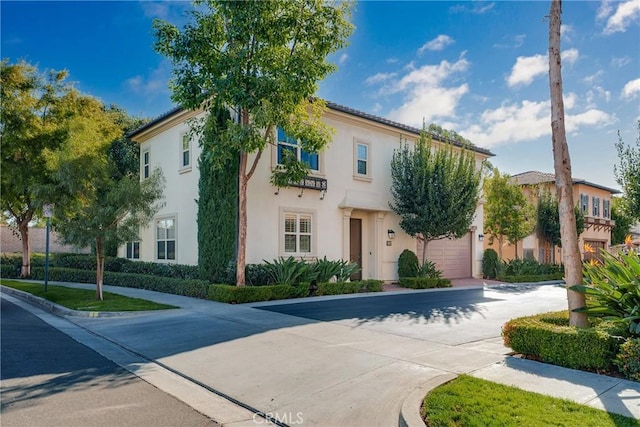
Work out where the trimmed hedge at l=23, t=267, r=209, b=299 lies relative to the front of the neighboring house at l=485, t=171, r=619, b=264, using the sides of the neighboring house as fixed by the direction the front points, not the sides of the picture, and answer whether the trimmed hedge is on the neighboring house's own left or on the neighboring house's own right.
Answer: on the neighboring house's own right

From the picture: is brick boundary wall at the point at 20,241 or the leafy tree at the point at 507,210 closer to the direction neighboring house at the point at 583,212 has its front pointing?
the leafy tree

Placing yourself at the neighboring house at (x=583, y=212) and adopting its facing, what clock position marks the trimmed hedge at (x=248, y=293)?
The trimmed hedge is roughly at 2 o'clock from the neighboring house.

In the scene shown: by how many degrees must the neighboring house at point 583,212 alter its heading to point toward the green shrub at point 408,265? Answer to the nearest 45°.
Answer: approximately 45° to its right

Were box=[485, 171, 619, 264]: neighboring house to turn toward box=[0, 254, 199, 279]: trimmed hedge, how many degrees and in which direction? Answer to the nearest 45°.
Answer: approximately 90° to its right

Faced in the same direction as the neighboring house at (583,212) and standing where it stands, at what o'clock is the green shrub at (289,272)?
The green shrub is roughly at 2 o'clock from the neighboring house.

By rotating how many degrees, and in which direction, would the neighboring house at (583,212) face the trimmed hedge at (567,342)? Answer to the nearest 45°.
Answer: approximately 45° to its right

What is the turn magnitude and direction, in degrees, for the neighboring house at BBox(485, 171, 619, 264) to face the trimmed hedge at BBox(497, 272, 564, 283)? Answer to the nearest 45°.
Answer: approximately 45° to its right

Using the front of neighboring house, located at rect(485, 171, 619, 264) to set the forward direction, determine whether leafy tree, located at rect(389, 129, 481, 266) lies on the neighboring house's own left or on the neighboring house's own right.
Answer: on the neighboring house's own right
